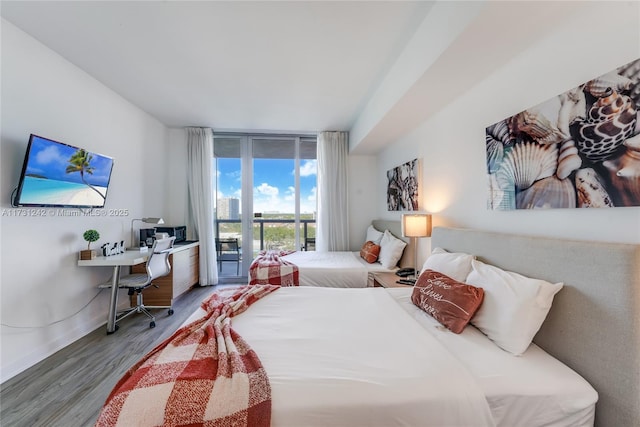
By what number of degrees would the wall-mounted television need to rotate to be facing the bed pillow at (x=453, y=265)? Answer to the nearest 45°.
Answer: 0° — it already faces it

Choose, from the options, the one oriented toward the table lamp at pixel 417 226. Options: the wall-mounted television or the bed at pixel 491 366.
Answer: the wall-mounted television

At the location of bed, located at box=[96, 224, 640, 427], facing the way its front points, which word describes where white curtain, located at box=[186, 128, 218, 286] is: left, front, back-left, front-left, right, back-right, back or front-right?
front-right

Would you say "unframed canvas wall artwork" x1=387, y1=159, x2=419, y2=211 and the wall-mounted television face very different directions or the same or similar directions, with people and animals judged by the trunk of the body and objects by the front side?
very different directions

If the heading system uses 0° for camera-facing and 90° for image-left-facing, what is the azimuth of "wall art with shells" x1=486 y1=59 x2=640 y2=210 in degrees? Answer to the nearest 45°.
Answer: approximately 45°

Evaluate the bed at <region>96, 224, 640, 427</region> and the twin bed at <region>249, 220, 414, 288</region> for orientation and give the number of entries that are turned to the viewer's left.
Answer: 2

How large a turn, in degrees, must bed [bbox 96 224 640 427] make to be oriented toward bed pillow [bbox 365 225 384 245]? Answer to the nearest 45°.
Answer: approximately 90° to its right

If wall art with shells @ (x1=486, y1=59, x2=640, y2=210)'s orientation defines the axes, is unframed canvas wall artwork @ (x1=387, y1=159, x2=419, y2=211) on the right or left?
on its right

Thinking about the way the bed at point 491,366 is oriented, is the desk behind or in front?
in front

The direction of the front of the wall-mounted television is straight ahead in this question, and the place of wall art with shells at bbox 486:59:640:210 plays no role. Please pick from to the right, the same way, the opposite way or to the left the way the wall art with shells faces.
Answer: the opposite way

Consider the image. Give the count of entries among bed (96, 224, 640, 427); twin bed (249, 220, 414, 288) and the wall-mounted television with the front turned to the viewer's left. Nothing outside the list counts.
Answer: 2

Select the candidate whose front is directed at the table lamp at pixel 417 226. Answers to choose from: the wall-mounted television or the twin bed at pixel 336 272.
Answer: the wall-mounted television

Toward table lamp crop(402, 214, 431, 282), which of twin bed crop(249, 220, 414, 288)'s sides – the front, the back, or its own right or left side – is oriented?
back

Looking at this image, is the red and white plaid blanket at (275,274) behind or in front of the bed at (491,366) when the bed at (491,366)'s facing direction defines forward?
in front

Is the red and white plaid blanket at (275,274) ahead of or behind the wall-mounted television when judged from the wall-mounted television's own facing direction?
ahead

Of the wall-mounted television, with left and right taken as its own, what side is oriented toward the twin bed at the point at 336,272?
front

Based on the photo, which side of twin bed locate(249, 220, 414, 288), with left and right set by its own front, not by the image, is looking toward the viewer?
left

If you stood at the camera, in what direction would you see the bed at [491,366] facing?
facing to the left of the viewer
